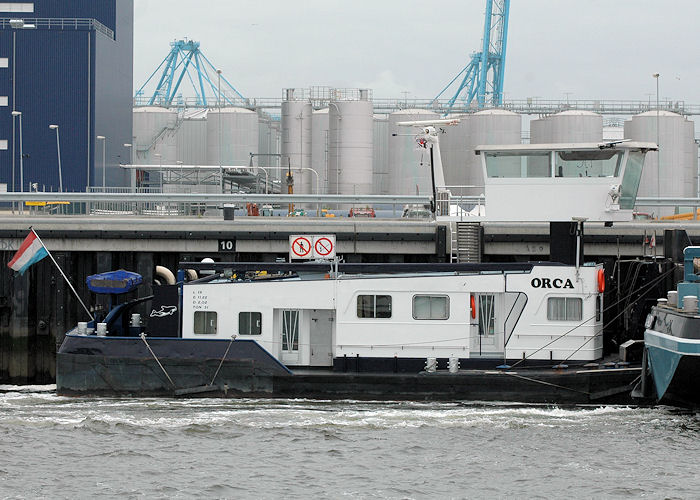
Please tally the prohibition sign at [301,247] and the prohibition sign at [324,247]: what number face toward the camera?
2

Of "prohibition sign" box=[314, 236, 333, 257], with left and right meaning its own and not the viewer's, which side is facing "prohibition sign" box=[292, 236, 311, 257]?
right

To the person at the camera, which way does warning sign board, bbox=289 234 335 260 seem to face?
facing the viewer

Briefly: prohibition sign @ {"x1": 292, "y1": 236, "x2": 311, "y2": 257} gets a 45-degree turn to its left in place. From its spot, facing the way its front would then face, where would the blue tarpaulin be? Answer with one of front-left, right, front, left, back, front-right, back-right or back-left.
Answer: back-right

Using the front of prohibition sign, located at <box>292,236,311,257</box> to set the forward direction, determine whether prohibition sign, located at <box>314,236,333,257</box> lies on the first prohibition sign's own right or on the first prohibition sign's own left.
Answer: on the first prohibition sign's own left

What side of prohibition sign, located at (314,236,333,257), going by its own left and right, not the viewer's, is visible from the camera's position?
front
